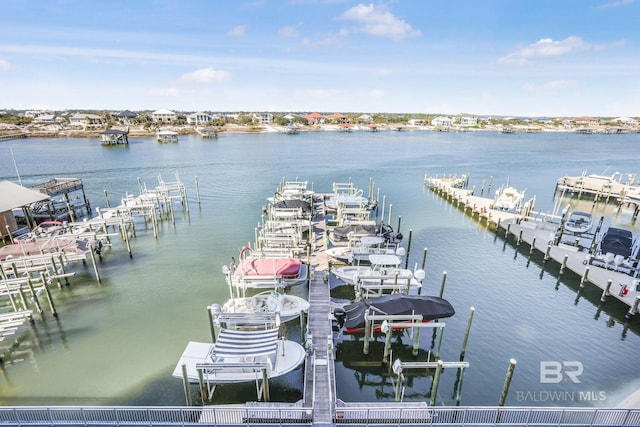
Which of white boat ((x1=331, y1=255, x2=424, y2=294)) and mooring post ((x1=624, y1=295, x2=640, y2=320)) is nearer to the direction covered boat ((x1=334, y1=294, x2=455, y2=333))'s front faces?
the mooring post

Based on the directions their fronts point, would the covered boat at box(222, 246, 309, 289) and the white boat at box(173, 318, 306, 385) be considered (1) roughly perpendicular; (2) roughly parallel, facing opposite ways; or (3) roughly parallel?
roughly parallel

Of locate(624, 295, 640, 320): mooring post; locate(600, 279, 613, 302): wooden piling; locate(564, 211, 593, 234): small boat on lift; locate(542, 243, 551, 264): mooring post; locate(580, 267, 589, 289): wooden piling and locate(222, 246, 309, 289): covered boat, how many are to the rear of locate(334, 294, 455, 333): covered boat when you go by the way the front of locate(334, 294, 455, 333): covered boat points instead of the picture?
1

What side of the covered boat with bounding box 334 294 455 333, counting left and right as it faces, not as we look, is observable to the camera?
right
